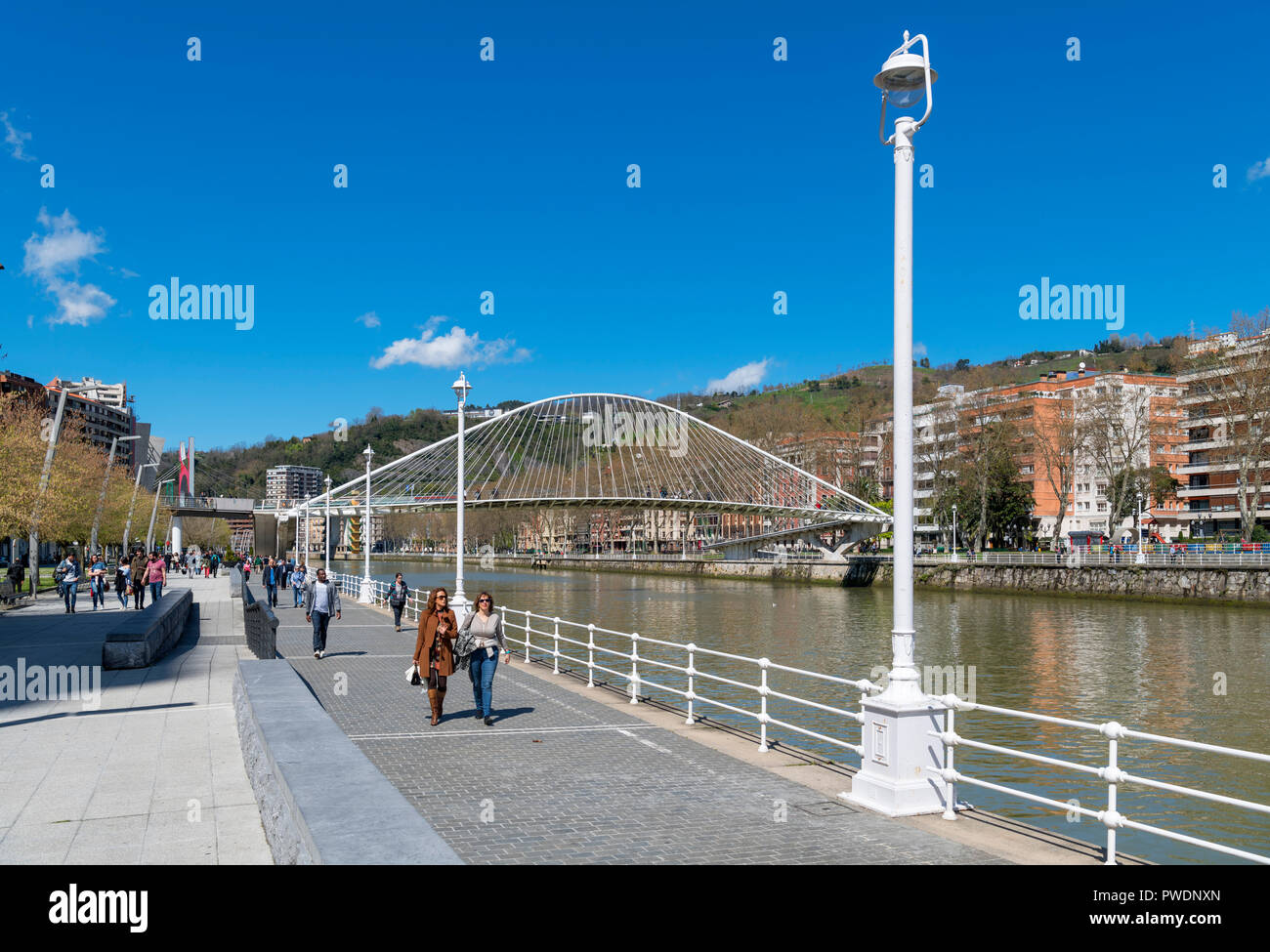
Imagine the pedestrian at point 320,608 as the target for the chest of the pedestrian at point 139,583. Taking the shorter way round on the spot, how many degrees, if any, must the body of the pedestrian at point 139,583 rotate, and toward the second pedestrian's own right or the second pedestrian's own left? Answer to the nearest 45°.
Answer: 0° — they already face them

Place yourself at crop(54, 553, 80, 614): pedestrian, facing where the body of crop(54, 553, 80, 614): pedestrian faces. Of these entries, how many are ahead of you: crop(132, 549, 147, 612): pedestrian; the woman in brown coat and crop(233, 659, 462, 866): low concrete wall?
2

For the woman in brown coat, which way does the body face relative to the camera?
toward the camera

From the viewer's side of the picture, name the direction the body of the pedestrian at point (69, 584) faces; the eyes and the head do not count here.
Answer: toward the camera

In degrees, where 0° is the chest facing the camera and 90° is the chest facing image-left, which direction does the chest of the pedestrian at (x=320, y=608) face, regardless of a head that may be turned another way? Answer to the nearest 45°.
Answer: approximately 0°

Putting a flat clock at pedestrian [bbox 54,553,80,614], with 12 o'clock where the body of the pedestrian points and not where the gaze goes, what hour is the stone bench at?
The stone bench is roughly at 12 o'clock from the pedestrian.

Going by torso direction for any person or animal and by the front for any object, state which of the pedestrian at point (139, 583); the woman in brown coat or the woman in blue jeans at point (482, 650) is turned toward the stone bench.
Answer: the pedestrian

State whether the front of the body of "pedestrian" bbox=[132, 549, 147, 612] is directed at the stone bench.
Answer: yes

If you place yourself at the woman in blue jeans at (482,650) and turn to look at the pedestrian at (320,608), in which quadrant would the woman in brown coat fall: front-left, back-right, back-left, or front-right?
front-left

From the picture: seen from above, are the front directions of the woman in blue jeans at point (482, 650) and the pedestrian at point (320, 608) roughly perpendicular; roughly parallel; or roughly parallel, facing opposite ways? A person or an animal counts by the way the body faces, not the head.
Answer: roughly parallel

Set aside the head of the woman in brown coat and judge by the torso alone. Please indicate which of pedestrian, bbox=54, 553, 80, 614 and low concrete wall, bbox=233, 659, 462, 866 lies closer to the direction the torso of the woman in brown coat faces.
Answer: the low concrete wall

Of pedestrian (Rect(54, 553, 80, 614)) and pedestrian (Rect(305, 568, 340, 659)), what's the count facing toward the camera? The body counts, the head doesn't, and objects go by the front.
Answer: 2

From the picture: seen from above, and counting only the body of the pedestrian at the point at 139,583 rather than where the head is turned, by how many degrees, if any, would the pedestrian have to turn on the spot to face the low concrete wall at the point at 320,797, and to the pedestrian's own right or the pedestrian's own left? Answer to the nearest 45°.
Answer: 0° — they already face it

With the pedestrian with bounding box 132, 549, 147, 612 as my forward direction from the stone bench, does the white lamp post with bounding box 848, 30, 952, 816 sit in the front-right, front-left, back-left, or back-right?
back-right
